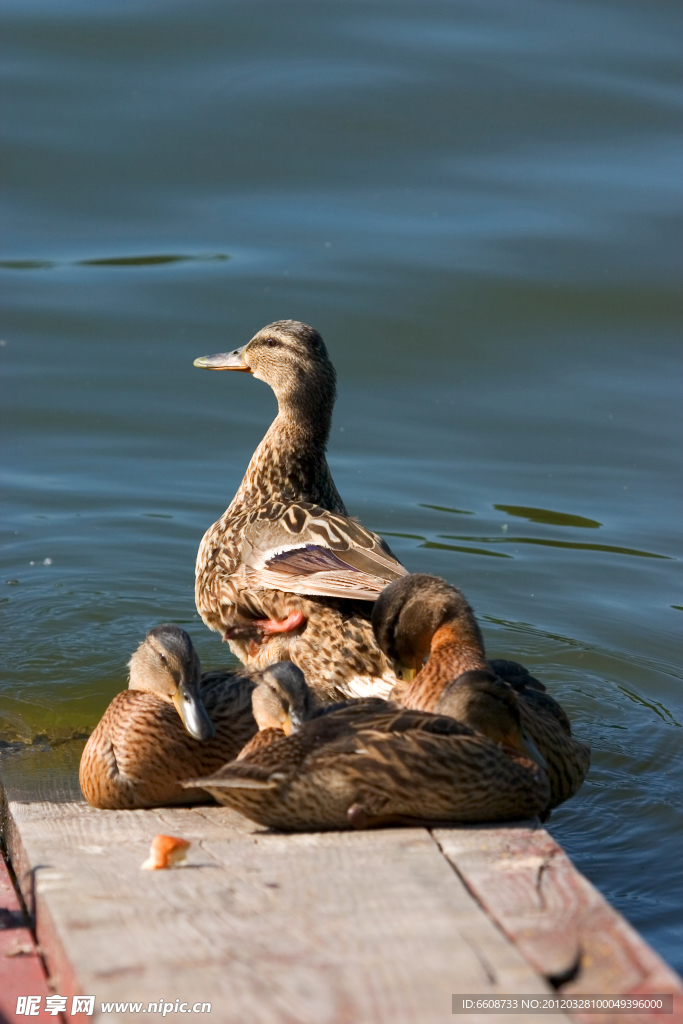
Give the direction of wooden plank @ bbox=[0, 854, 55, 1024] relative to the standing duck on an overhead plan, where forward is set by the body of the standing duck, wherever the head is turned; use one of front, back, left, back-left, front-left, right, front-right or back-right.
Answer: left

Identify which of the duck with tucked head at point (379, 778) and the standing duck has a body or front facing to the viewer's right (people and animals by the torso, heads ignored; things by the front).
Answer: the duck with tucked head

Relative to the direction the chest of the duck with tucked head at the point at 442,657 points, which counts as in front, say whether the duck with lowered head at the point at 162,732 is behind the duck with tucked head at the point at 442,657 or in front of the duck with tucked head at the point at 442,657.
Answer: in front

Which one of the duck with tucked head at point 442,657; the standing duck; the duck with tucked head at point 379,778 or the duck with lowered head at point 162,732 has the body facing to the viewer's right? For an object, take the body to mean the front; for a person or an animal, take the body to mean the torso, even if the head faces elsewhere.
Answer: the duck with tucked head at point 379,778

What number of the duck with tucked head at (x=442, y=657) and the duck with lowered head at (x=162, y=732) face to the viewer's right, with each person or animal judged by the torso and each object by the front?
0

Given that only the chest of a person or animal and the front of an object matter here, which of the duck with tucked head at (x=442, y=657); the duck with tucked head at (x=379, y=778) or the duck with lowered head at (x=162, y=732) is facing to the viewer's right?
the duck with tucked head at (x=379, y=778)

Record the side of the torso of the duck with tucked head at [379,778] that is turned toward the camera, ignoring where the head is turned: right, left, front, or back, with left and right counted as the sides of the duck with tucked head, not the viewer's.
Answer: right

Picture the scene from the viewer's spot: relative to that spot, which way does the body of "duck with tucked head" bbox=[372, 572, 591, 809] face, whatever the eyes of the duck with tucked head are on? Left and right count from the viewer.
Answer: facing the viewer and to the left of the viewer

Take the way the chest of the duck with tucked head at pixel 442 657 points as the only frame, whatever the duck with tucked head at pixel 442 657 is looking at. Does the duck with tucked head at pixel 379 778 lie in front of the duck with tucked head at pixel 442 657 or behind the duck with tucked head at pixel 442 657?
in front
